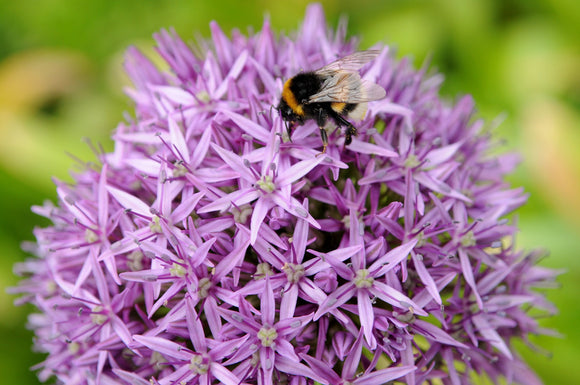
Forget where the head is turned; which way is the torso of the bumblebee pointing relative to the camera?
to the viewer's left
